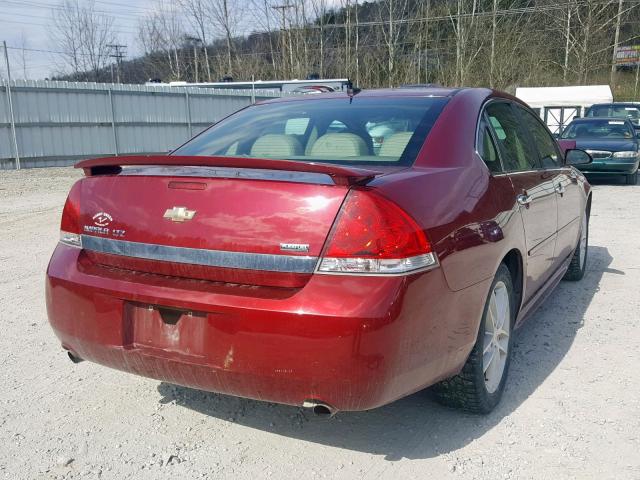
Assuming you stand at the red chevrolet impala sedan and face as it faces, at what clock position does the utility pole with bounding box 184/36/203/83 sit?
The utility pole is roughly at 10 o'clock from the red chevrolet impala sedan.

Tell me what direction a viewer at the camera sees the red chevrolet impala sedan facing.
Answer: facing away from the viewer and to the right of the viewer

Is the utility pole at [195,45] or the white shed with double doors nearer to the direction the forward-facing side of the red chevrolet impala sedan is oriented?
the white shed with double doors

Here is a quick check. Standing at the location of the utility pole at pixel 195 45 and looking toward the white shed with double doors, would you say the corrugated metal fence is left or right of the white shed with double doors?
right

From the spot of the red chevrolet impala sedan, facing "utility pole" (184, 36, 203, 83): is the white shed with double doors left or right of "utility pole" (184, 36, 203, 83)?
right

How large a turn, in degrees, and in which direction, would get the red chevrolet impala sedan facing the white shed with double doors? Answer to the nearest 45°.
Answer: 0° — it already faces it

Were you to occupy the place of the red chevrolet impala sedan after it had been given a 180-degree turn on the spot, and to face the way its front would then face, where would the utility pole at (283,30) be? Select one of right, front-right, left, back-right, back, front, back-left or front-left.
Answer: back-right

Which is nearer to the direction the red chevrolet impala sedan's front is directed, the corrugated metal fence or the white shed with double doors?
the white shed with double doors

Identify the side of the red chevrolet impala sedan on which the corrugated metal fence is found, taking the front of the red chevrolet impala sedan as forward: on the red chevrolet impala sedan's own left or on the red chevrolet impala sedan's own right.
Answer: on the red chevrolet impala sedan's own left
